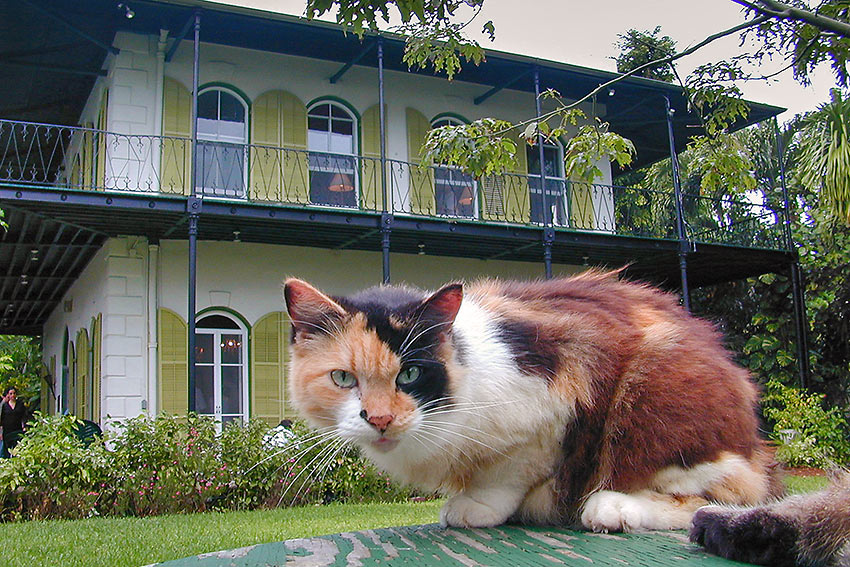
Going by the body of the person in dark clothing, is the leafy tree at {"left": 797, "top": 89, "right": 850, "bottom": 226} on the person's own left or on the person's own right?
on the person's own left

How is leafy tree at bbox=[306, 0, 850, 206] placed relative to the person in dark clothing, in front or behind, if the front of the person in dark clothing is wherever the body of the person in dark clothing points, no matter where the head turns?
in front

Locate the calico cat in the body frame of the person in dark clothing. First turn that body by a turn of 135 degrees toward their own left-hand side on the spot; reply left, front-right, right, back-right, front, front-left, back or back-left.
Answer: back-right

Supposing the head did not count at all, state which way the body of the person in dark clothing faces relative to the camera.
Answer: toward the camera

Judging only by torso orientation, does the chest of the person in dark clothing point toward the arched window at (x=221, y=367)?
no

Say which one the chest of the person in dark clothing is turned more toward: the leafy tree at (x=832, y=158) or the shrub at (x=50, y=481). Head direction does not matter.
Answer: the shrub

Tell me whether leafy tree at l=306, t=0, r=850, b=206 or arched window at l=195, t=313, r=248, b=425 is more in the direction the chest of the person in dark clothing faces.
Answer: the leafy tree

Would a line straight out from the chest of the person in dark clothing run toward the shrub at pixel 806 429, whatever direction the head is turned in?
no

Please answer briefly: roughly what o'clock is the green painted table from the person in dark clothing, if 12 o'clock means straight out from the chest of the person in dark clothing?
The green painted table is roughly at 12 o'clock from the person in dark clothing.

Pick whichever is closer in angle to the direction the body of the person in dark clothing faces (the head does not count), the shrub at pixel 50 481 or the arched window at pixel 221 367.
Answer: the shrub

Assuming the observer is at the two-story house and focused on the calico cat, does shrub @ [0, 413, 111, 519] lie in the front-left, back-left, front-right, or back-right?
front-right

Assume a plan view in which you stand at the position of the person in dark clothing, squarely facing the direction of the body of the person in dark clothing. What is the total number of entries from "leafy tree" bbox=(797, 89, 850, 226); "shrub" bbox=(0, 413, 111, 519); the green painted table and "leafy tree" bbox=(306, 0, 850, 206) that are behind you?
0

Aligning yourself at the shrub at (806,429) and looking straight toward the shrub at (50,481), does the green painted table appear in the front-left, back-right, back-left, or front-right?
front-left

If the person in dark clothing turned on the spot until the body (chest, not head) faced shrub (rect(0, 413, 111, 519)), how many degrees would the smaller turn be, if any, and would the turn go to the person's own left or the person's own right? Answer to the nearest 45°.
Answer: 0° — they already face it
